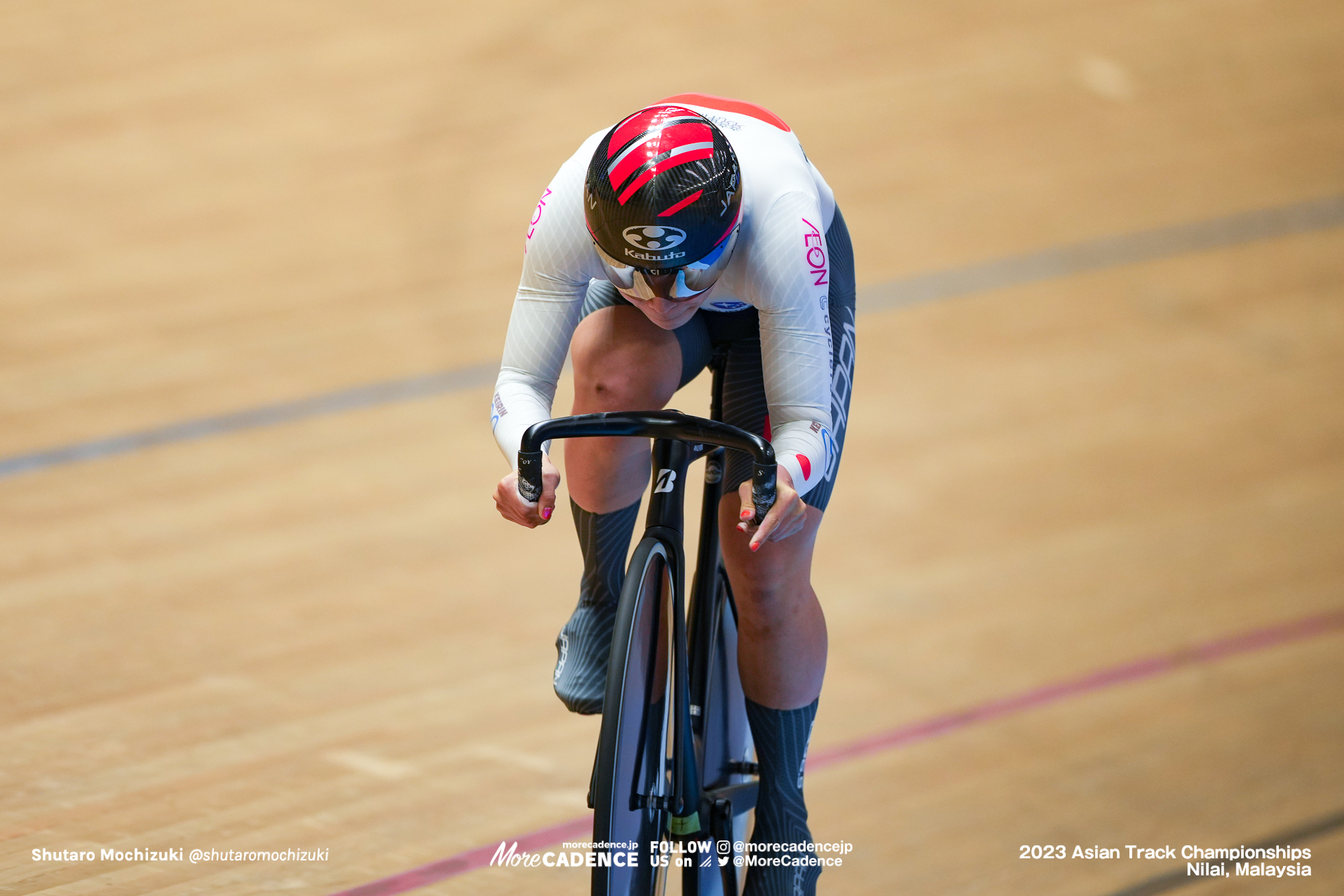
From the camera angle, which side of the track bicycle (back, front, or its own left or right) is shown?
front
